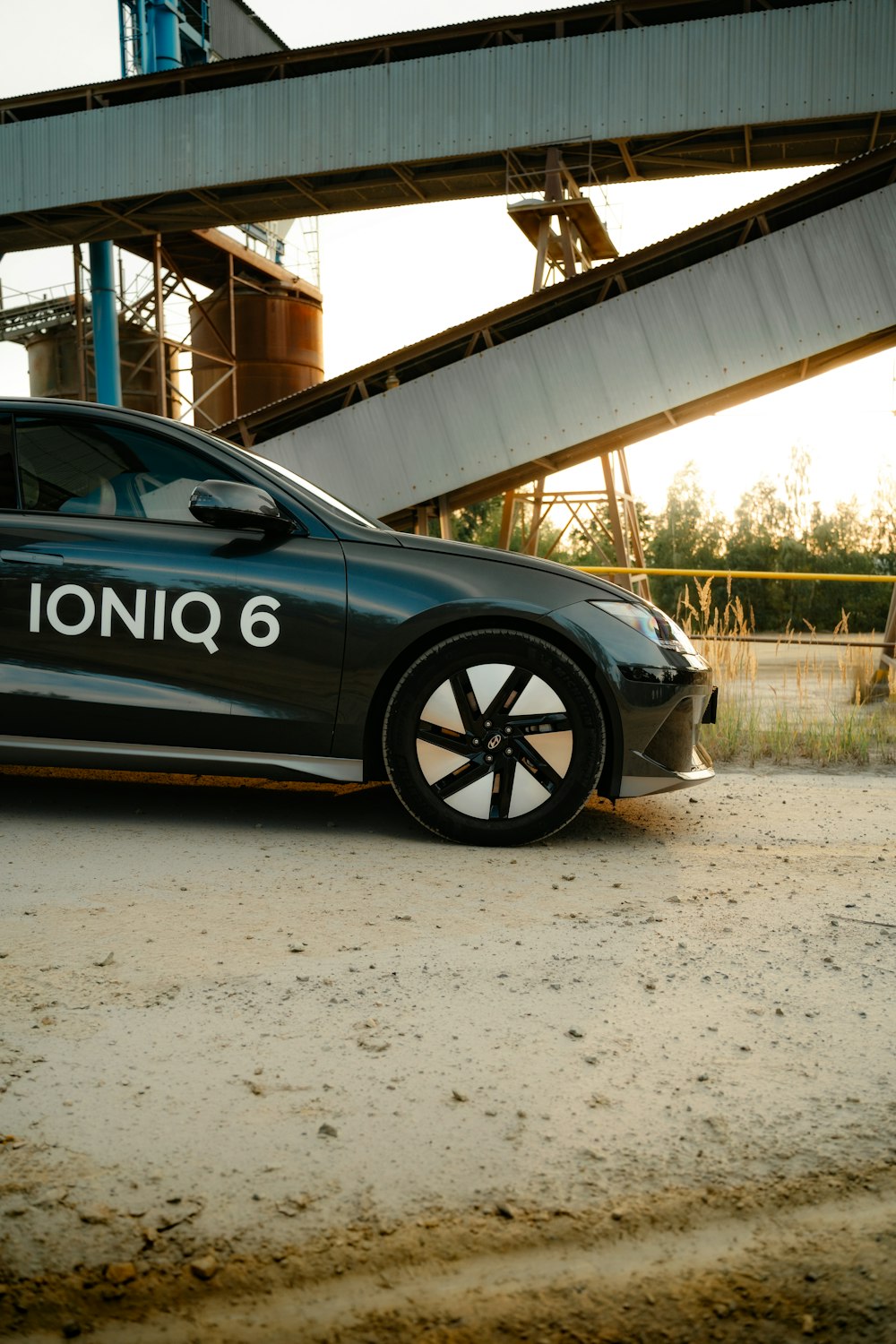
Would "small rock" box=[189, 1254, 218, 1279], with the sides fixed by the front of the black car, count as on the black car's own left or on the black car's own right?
on the black car's own right

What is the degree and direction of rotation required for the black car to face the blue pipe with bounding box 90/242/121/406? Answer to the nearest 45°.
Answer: approximately 90° to its left

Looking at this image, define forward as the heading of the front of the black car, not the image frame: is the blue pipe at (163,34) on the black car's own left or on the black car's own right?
on the black car's own left

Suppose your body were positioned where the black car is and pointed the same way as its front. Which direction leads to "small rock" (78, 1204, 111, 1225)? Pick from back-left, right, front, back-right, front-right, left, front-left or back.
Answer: right

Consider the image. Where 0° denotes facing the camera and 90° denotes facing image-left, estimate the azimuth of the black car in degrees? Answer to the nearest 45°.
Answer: approximately 270°

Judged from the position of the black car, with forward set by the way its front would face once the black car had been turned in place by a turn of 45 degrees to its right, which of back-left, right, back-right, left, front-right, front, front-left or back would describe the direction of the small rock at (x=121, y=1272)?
front-right

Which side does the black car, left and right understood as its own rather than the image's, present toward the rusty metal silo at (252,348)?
left

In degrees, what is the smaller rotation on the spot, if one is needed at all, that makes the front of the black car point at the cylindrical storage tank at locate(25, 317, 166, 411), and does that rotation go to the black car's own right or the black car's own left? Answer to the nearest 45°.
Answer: approximately 90° to the black car's own left
